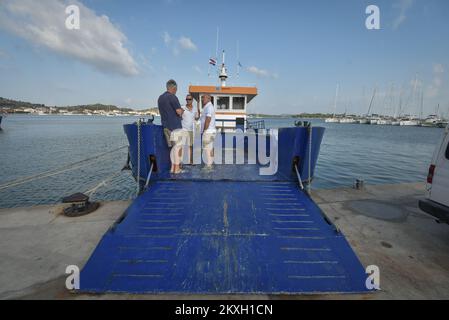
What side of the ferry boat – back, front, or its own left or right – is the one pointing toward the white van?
left

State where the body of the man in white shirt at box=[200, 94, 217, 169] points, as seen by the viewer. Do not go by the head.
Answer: to the viewer's left

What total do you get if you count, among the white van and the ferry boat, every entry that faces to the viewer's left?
0

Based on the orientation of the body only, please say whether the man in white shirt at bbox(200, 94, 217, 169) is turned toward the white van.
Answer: no

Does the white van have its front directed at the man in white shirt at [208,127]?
no

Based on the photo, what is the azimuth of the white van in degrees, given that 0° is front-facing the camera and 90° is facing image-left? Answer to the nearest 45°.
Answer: approximately 225°

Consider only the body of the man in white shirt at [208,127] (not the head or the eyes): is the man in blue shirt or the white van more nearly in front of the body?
the man in blue shirt

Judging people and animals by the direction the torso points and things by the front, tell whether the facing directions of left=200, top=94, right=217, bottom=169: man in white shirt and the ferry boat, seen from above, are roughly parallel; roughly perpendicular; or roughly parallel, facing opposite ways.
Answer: roughly perpendicular

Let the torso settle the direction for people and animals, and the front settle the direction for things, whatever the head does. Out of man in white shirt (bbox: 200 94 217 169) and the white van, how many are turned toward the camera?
0

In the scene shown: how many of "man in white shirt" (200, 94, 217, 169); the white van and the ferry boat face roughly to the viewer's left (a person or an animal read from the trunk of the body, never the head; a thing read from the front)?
1

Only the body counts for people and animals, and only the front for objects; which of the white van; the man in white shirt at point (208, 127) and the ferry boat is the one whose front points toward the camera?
the ferry boat

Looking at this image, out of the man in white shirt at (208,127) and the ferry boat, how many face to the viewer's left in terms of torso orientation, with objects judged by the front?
1

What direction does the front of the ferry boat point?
toward the camera
